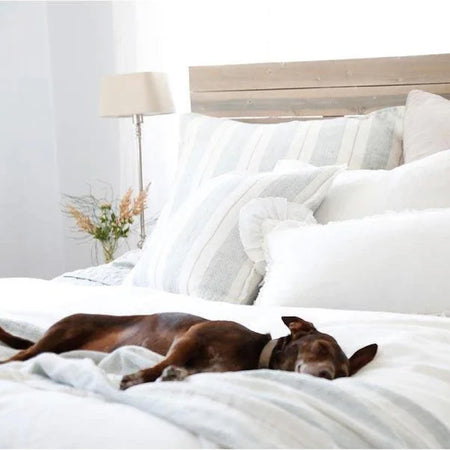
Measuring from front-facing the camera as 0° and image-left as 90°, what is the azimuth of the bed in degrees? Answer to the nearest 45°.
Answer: approximately 45°

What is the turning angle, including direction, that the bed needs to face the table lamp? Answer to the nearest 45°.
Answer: approximately 135° to its right
